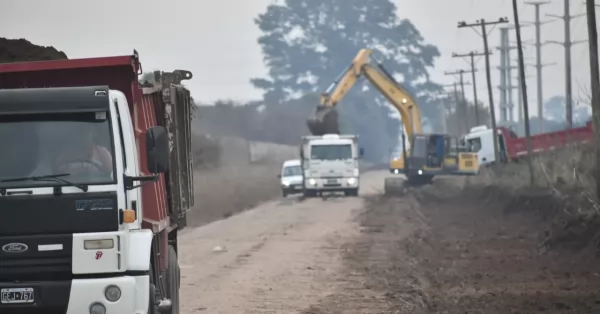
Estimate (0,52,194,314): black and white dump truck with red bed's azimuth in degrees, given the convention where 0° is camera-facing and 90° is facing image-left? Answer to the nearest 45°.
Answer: approximately 0°
